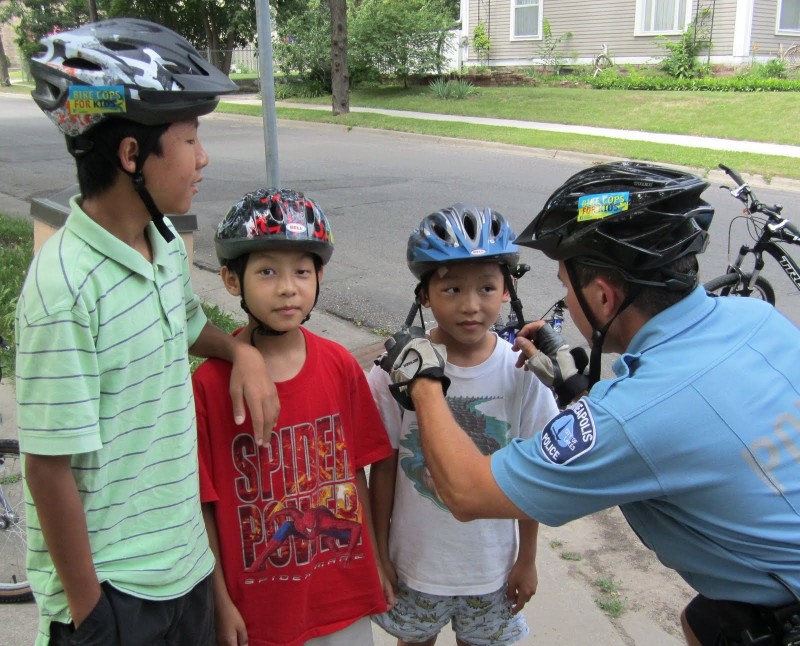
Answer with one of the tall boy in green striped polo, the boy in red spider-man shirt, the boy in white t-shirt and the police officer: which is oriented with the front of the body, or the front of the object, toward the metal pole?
the police officer

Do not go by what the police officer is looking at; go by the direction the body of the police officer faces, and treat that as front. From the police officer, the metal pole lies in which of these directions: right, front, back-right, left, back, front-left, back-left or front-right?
front

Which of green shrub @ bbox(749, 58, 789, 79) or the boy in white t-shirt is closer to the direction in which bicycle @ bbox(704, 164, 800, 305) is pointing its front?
the boy in white t-shirt

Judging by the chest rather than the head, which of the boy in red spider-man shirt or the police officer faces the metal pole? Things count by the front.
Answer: the police officer

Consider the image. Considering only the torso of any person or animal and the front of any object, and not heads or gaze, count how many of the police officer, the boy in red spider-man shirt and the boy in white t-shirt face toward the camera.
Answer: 2

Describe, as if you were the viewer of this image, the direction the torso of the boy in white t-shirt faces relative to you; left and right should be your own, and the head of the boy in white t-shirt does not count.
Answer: facing the viewer

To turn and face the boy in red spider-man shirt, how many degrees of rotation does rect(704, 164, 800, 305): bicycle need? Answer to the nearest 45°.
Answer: approximately 45° to its left

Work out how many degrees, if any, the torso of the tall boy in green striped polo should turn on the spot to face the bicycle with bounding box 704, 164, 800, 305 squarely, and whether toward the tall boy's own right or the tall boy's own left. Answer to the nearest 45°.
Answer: approximately 90° to the tall boy's own left

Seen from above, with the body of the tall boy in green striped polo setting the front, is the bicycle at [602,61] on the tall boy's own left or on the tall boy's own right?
on the tall boy's own left

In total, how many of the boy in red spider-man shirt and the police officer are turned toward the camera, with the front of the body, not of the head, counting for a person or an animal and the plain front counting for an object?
1

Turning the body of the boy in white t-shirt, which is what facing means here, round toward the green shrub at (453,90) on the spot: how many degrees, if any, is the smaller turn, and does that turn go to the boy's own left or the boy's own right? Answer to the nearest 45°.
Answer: approximately 180°

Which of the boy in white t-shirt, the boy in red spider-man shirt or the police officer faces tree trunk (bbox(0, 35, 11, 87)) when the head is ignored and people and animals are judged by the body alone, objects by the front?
the police officer

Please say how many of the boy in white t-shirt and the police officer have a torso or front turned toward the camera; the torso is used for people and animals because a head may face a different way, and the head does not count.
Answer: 1
